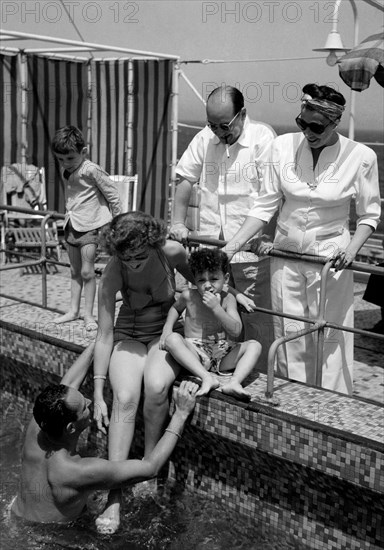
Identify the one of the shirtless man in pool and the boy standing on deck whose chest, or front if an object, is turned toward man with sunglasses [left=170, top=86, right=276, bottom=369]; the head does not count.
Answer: the shirtless man in pool

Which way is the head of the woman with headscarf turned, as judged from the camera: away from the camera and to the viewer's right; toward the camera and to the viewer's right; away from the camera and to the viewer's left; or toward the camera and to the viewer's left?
toward the camera and to the viewer's left

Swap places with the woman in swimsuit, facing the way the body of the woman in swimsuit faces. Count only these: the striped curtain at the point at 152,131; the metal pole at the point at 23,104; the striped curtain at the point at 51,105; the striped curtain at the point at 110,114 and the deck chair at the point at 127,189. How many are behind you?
5

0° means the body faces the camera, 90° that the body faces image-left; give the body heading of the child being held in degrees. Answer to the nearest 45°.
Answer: approximately 0°

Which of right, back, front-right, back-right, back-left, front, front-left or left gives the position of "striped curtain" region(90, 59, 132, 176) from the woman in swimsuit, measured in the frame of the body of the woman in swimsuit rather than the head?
back

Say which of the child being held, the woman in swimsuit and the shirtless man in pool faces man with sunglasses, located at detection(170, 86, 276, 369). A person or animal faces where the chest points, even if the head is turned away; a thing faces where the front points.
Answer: the shirtless man in pool

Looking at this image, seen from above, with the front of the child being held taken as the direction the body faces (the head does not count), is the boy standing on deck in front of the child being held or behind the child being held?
behind

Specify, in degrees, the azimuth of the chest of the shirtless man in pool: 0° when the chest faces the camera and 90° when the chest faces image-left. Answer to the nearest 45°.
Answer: approximately 225°

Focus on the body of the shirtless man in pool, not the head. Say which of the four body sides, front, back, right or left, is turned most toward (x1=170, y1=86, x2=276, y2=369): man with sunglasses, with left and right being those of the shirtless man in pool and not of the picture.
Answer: front

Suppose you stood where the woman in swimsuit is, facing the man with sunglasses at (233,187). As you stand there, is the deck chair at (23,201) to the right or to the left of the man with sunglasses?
left

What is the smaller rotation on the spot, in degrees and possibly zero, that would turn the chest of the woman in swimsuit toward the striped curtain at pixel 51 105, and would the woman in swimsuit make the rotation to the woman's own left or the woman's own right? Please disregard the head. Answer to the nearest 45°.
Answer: approximately 180°

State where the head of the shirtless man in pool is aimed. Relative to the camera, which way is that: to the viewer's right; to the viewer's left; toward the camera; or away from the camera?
to the viewer's right

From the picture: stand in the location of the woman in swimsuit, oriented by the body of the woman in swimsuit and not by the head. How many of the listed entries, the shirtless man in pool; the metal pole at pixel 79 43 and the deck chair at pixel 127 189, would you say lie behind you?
2

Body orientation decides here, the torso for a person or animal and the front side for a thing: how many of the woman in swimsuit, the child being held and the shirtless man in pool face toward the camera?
2

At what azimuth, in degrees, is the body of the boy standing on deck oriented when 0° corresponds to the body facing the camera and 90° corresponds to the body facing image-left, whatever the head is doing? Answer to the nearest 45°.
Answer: approximately 45°

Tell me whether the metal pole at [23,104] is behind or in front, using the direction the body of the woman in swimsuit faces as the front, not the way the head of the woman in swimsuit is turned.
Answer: behind
